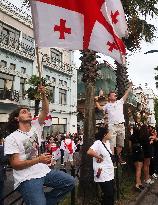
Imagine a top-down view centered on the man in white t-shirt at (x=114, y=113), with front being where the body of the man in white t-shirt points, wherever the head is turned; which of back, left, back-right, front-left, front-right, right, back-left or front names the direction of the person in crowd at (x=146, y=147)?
left

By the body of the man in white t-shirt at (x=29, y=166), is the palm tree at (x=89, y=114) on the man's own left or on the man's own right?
on the man's own left

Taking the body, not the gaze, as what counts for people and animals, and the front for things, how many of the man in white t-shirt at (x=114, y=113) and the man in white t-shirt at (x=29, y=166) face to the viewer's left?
0

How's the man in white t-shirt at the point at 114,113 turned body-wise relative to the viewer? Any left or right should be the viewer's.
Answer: facing the viewer and to the right of the viewer

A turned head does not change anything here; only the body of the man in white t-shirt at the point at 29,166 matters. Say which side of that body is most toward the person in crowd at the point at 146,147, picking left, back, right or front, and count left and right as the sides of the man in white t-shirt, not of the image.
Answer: left

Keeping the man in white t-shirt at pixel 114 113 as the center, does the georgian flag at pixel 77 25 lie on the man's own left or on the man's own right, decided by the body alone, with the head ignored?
on the man's own right

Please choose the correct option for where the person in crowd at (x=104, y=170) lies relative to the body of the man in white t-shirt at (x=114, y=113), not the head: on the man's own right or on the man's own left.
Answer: on the man's own right
